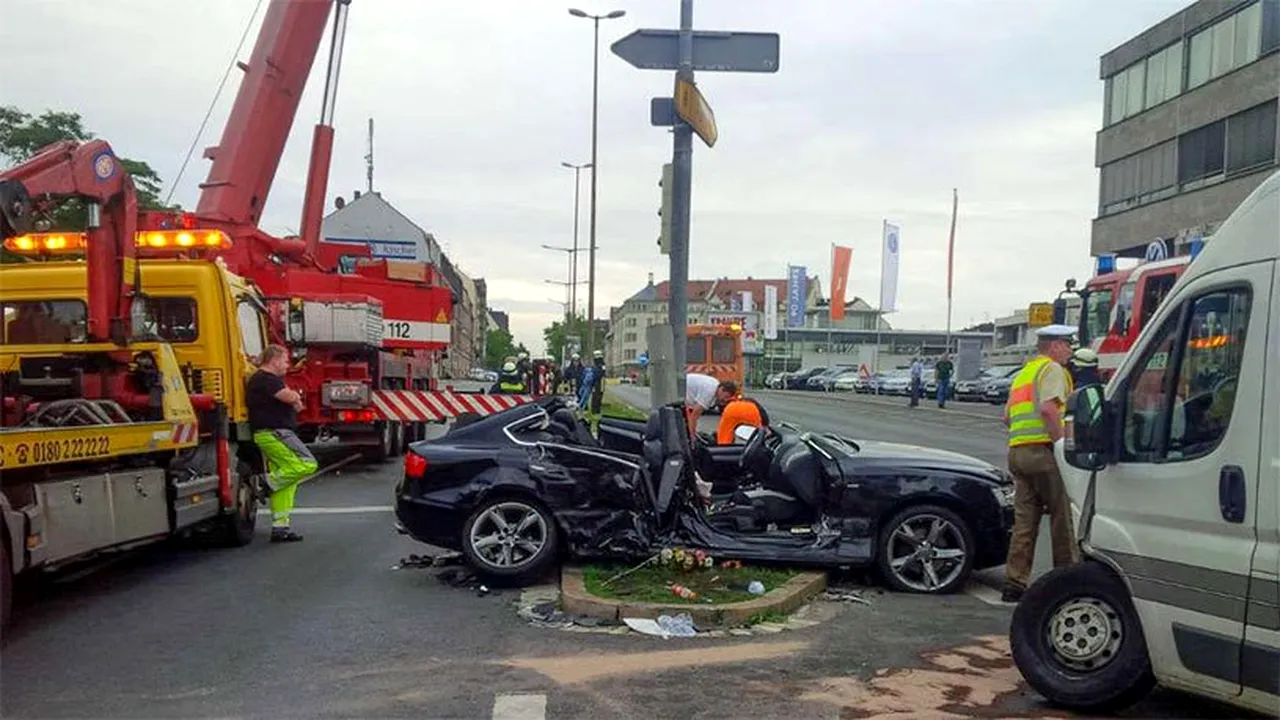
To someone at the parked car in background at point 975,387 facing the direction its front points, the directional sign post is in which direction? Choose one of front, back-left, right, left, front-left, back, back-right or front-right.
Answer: front-left

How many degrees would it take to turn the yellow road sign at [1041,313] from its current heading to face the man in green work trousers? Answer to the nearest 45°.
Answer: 0° — it already faces them

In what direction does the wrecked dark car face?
to the viewer's right

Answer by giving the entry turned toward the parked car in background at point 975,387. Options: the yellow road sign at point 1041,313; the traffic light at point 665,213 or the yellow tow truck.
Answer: the yellow tow truck

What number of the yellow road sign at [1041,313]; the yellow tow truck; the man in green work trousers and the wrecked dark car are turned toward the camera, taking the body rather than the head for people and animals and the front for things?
1

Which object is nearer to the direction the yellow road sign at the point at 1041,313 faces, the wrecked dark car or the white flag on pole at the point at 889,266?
the wrecked dark car

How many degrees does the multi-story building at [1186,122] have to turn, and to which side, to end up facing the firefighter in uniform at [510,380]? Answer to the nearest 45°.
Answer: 0° — it already faces them

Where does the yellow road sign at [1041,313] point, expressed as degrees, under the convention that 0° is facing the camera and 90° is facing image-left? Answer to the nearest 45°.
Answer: approximately 0°

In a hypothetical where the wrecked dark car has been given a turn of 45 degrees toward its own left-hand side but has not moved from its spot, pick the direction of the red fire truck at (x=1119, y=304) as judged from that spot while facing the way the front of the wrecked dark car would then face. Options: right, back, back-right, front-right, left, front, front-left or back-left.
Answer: front

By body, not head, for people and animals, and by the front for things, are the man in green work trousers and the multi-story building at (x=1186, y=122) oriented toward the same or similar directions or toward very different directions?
very different directions

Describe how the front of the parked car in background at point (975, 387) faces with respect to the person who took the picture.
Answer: facing the viewer and to the left of the viewer
